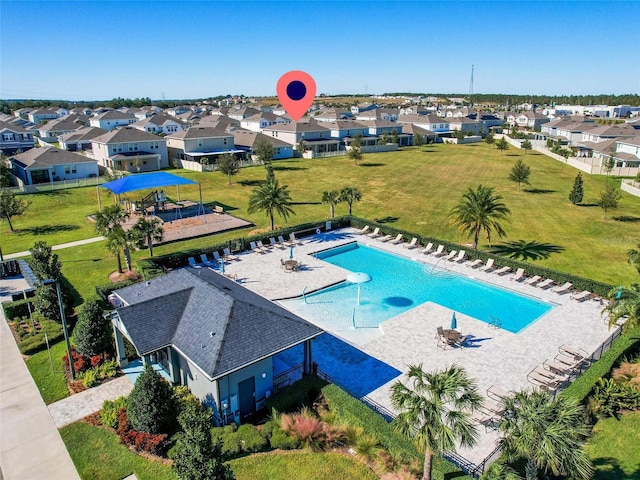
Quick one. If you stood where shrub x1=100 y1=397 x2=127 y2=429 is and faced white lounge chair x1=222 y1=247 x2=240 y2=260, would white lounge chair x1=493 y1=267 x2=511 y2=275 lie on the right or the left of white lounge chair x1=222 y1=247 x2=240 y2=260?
right

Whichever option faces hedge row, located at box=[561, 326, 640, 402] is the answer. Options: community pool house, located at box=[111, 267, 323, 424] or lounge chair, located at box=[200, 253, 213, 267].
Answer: the lounge chair

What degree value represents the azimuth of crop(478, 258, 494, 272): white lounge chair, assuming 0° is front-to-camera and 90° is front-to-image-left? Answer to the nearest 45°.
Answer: approximately 45°

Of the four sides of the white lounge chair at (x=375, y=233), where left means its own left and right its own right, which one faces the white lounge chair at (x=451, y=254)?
left

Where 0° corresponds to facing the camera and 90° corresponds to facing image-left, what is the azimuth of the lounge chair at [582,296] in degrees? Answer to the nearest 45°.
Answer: approximately 45°

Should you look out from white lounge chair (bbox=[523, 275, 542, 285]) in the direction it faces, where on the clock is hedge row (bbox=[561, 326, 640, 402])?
The hedge row is roughly at 10 o'clock from the white lounge chair.

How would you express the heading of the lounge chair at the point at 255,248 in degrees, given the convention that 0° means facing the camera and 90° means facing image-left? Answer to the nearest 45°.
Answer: approximately 315°

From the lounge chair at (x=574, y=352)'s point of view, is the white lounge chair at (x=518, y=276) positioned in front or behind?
in front
